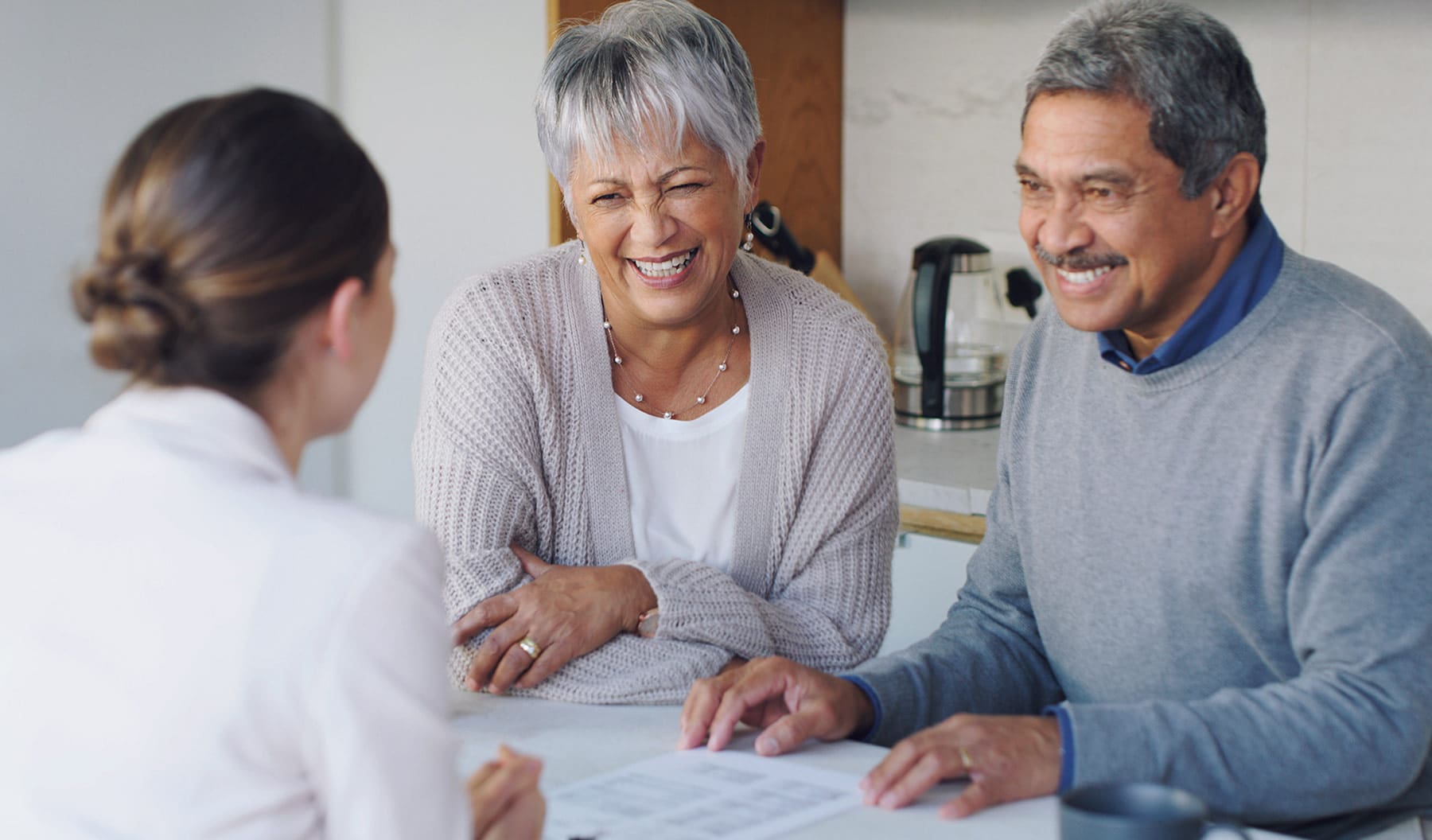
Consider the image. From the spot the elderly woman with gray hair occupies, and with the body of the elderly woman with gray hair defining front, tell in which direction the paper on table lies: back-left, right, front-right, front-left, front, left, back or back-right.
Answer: front

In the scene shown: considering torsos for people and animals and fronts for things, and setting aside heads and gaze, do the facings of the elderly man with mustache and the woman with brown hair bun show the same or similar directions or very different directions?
very different directions

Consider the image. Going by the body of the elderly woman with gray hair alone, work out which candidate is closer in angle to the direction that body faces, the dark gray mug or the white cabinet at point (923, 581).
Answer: the dark gray mug

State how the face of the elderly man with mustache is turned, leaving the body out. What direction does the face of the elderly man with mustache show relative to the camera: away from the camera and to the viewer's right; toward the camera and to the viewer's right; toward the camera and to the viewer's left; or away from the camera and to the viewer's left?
toward the camera and to the viewer's left

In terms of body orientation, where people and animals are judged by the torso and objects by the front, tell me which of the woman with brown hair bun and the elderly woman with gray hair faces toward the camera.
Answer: the elderly woman with gray hair

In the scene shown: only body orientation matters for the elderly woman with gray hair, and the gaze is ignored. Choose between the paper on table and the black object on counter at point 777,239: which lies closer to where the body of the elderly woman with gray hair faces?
the paper on table

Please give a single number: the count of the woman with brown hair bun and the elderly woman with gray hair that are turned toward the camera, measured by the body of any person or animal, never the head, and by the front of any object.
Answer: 1

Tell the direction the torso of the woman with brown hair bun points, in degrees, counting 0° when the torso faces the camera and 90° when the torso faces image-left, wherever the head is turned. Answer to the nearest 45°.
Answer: approximately 225°

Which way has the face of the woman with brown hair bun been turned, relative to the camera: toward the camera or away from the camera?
away from the camera

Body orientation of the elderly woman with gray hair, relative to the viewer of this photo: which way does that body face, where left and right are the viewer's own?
facing the viewer

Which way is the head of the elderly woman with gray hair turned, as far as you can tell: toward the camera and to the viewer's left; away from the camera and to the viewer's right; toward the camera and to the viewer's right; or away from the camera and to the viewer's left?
toward the camera and to the viewer's left

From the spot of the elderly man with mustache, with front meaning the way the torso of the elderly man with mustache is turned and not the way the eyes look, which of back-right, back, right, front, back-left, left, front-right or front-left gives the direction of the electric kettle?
back-right

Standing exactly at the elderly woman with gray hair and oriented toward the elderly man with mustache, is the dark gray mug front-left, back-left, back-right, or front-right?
front-right
